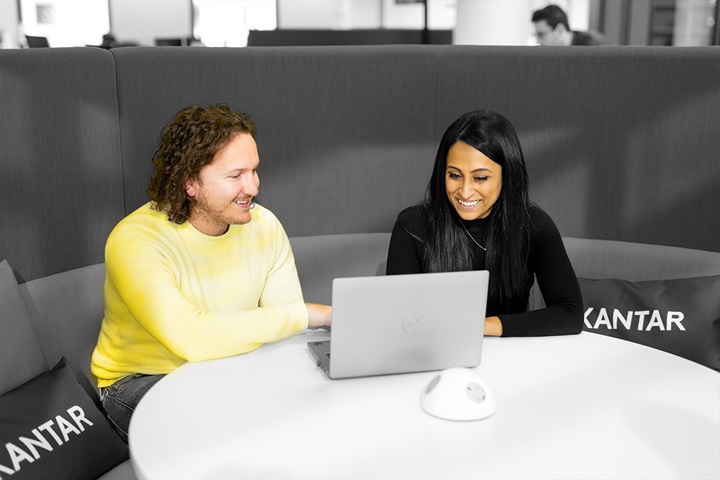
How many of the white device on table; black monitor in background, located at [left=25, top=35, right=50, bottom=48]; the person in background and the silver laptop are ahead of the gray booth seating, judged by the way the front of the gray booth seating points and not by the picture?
2

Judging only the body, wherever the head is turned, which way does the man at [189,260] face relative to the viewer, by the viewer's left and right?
facing the viewer and to the right of the viewer

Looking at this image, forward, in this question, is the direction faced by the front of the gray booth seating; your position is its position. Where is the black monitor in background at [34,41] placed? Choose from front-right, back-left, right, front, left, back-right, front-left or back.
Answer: back-right

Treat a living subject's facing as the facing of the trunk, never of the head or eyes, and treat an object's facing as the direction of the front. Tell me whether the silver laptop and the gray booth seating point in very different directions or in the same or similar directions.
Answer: very different directions

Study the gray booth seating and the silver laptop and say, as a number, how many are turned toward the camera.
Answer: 1

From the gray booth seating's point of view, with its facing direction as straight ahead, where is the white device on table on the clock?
The white device on table is roughly at 12 o'clock from the gray booth seating.

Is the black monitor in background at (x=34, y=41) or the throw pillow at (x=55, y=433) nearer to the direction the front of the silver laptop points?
the black monitor in background

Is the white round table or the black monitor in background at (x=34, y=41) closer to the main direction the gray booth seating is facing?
the white round table

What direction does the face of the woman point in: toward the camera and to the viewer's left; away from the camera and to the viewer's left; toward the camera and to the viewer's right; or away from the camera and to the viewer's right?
toward the camera and to the viewer's left

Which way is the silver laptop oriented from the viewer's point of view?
away from the camera

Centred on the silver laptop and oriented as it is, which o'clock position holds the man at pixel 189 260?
The man is roughly at 10 o'clock from the silver laptop.

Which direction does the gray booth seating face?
toward the camera
